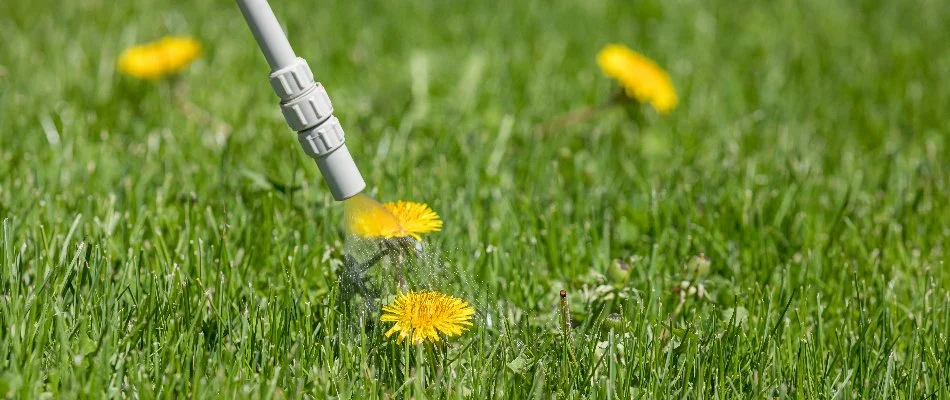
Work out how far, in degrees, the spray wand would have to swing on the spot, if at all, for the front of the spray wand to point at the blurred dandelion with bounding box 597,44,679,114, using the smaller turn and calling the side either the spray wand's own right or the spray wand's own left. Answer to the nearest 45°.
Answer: approximately 45° to the spray wand's own left

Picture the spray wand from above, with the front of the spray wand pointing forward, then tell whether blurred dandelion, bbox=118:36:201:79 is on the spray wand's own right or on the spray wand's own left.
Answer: on the spray wand's own left

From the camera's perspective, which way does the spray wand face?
to the viewer's right
